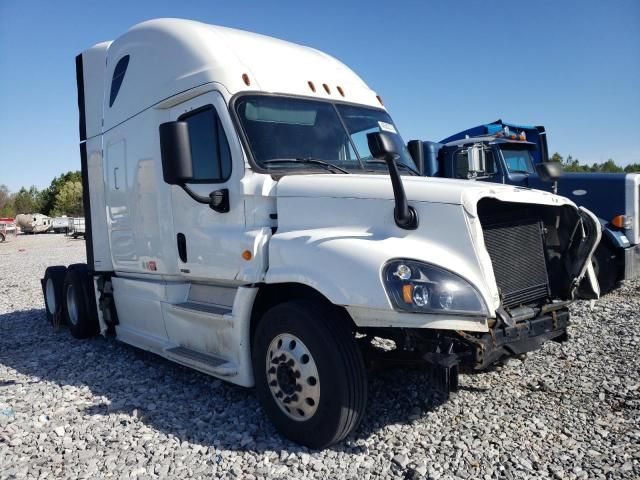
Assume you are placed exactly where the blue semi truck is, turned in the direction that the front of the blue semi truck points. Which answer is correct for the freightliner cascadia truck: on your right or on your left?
on your right

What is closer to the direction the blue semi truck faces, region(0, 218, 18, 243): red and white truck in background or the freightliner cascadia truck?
the freightliner cascadia truck

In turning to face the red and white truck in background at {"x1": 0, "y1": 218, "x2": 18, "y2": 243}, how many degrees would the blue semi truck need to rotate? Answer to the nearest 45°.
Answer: approximately 180°

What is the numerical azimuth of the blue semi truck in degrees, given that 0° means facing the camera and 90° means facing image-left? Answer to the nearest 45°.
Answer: approximately 315°

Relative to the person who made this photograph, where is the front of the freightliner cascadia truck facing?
facing the viewer and to the right of the viewer

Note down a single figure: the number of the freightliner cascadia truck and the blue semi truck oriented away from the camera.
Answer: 0

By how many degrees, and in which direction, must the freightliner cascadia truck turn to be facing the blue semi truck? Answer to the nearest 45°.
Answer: approximately 90° to its left

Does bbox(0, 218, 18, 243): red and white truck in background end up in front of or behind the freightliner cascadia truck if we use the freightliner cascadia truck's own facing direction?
behind
